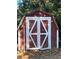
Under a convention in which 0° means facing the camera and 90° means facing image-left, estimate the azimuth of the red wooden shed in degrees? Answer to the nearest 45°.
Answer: approximately 0°
